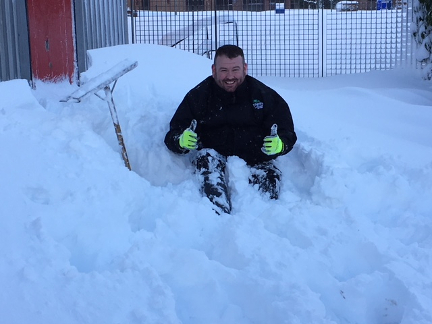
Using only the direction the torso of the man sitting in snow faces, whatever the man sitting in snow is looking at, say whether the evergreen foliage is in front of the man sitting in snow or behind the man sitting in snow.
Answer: behind

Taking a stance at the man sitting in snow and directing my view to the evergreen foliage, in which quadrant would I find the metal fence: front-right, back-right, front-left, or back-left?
front-left

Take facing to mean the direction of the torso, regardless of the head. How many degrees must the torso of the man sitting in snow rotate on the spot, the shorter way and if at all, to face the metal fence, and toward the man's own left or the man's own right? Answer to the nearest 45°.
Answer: approximately 180°

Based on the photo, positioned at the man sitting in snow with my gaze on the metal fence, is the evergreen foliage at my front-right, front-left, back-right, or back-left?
front-right

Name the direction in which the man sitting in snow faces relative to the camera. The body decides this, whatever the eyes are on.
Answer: toward the camera

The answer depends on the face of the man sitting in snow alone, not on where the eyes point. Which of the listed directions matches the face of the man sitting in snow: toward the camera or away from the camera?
toward the camera
